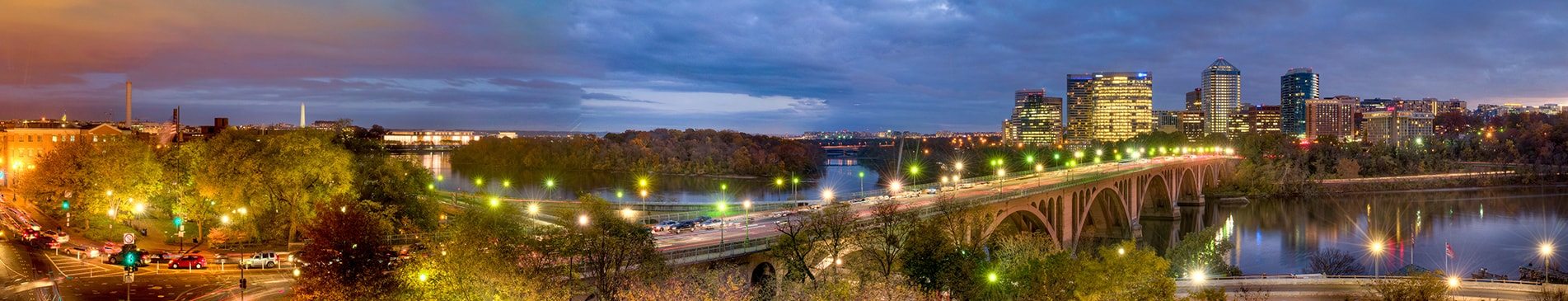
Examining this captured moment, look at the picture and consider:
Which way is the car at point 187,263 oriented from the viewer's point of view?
to the viewer's left

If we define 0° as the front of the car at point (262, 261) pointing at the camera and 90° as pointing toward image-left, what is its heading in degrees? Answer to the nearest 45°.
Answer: approximately 90°

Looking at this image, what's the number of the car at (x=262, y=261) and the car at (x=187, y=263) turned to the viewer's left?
2

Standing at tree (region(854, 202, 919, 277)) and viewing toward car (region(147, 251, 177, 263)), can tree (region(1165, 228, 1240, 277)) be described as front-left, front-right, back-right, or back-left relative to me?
back-right

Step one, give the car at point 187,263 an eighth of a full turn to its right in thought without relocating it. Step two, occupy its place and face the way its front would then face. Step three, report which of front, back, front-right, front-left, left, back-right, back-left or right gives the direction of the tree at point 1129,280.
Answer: back

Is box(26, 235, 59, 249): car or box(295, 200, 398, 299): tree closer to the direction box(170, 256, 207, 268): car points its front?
the car
